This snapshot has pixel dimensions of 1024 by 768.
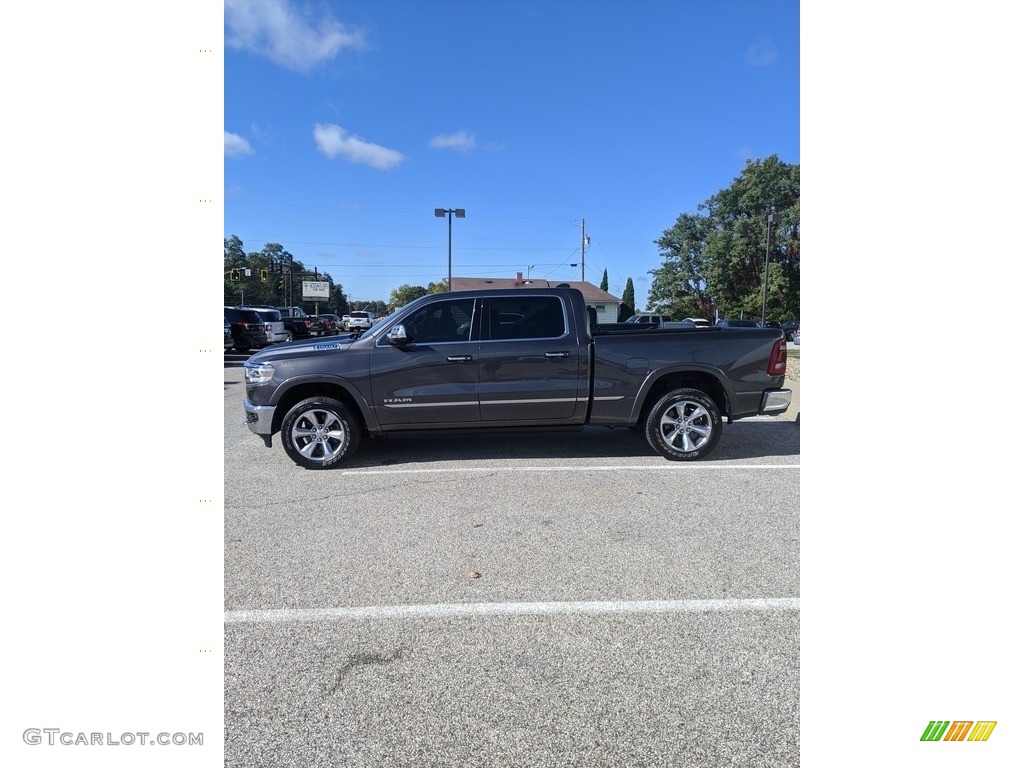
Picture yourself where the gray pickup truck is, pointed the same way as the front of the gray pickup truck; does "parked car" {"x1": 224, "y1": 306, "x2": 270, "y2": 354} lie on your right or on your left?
on your right

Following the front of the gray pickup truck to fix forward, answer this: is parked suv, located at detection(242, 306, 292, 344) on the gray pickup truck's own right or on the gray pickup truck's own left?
on the gray pickup truck's own right

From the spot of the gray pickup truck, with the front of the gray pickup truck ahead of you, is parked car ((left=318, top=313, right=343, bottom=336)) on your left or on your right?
on your right

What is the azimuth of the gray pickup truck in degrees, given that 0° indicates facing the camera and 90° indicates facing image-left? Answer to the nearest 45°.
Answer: approximately 90°
